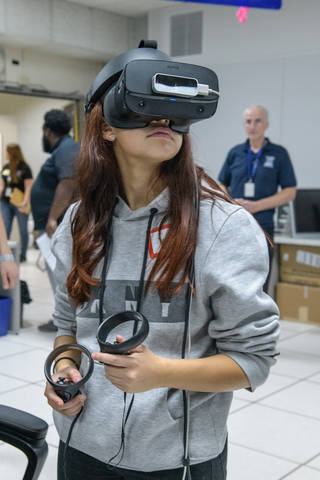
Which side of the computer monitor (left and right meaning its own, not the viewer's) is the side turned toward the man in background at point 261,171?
front

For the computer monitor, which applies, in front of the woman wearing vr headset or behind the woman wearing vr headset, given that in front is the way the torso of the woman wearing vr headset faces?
behind

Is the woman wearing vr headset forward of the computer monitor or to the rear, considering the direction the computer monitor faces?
forward
